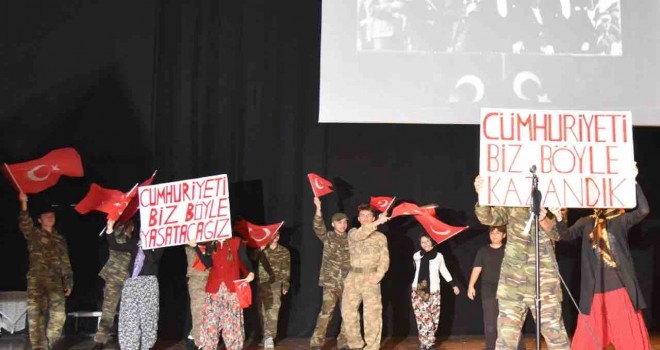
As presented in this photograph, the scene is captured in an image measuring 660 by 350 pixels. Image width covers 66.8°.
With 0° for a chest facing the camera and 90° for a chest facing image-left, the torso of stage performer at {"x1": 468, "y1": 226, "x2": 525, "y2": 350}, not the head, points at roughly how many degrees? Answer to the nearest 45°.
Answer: approximately 0°

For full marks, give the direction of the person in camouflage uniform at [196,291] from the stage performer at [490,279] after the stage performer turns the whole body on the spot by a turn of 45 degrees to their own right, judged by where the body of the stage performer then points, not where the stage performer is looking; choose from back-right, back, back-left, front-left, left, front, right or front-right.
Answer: front-right

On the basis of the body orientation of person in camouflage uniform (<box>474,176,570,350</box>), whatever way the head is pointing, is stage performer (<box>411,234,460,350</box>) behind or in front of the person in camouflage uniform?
behind

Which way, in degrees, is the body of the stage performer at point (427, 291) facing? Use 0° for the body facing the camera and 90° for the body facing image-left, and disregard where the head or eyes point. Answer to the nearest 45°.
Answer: approximately 0°

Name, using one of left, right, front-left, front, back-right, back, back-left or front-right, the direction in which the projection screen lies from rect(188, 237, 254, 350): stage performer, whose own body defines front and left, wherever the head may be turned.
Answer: left

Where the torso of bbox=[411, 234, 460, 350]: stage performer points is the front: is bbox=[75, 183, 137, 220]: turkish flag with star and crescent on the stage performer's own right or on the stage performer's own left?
on the stage performer's own right

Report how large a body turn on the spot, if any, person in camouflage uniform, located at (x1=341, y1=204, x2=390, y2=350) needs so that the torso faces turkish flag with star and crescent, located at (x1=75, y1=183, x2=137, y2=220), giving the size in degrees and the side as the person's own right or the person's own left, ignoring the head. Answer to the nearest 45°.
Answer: approximately 90° to the person's own right

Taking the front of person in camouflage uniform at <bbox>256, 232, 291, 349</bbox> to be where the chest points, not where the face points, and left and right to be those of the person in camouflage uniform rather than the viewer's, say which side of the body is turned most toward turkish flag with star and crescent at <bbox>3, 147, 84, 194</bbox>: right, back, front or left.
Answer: right
